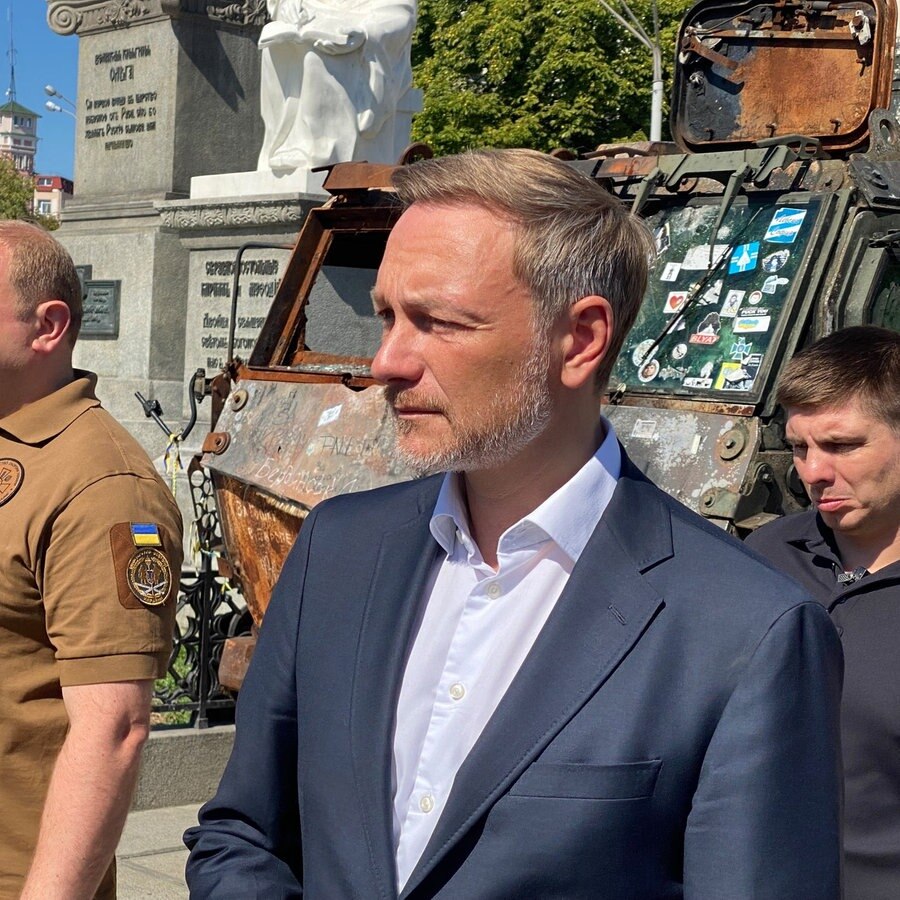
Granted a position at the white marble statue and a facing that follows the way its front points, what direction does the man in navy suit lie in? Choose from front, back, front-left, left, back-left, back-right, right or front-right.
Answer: front-left

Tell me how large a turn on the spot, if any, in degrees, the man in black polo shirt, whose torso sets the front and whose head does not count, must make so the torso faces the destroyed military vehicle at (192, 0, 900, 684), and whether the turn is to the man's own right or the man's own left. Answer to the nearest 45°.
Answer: approximately 135° to the man's own right

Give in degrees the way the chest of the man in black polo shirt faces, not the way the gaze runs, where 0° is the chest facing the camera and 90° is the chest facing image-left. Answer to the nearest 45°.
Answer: approximately 45°

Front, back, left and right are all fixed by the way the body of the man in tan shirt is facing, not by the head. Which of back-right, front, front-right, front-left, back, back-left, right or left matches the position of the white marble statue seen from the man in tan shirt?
back-right

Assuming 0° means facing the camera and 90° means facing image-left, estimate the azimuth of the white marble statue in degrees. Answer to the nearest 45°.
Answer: approximately 45°

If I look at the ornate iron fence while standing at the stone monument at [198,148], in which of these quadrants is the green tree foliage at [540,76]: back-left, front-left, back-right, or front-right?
back-left

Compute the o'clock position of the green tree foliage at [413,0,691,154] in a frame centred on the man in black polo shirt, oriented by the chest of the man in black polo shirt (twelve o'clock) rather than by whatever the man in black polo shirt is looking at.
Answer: The green tree foliage is roughly at 4 o'clock from the man in black polo shirt.

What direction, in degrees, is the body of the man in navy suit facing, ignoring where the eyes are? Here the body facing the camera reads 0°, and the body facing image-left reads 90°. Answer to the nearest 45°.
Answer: approximately 45°

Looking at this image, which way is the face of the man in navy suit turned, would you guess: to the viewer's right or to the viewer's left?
to the viewer's left
